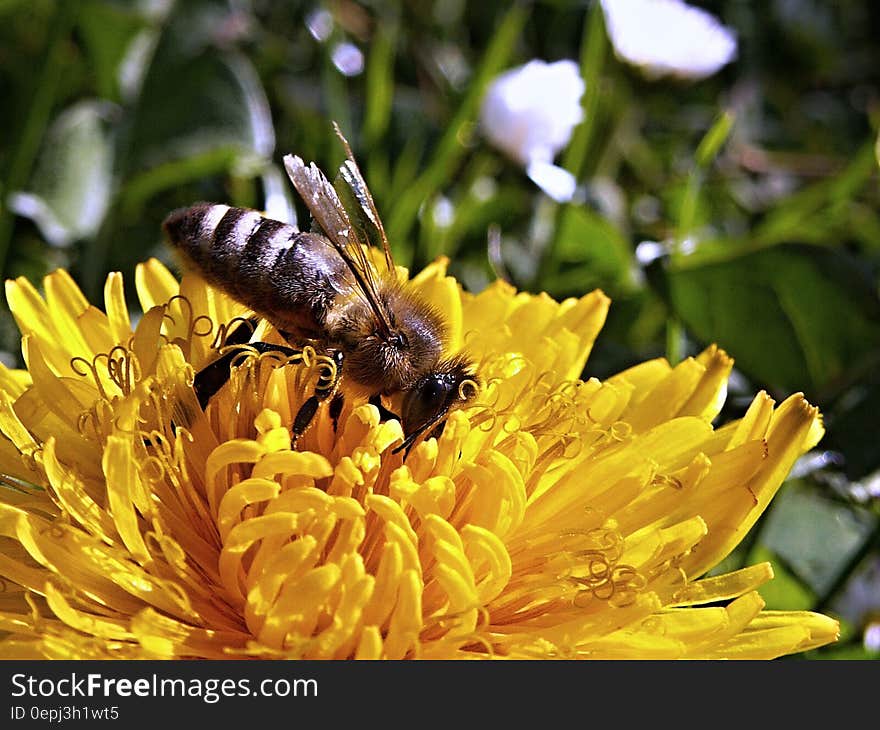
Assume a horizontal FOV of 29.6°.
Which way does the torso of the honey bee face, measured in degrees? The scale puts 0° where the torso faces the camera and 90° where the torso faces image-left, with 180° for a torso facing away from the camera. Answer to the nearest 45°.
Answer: approximately 270°

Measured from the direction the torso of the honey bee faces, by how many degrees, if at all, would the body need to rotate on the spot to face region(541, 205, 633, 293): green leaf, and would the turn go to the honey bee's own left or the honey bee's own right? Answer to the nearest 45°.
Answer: approximately 45° to the honey bee's own left

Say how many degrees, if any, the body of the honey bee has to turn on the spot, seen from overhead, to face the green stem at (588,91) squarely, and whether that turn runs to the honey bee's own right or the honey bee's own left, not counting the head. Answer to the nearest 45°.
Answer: approximately 45° to the honey bee's own left
